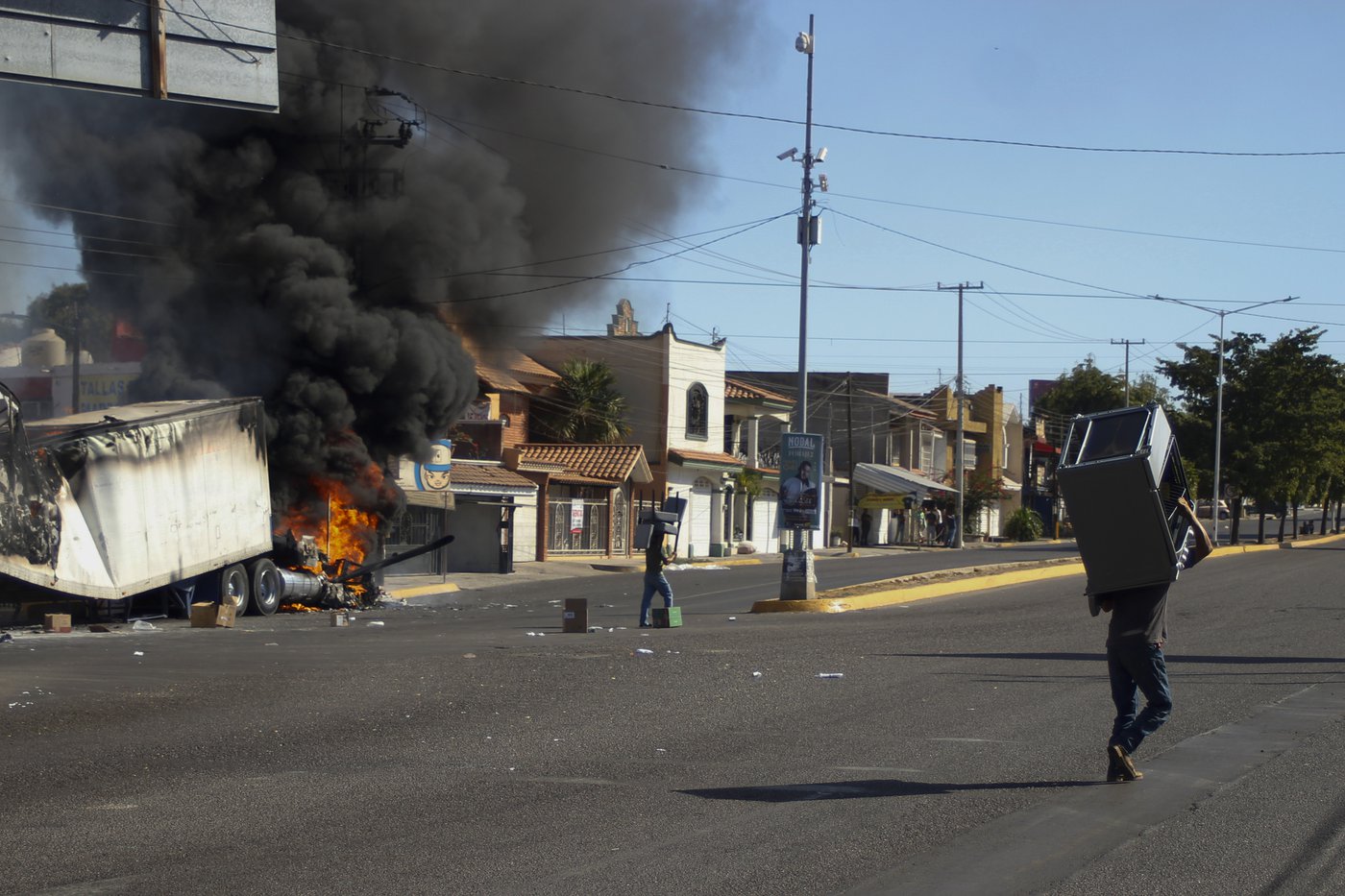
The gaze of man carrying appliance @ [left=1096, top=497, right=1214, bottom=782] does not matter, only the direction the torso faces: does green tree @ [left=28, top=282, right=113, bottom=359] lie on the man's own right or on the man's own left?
on the man's own left

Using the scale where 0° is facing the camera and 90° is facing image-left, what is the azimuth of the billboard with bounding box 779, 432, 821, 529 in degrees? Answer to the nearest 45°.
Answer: approximately 0°

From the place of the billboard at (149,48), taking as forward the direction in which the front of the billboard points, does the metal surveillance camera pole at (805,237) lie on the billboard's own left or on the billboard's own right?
on the billboard's own right

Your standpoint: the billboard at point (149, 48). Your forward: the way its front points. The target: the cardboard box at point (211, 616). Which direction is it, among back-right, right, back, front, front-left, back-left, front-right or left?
front-right

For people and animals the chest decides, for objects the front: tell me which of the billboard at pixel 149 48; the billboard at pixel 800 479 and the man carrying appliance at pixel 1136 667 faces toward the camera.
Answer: the billboard at pixel 800 479

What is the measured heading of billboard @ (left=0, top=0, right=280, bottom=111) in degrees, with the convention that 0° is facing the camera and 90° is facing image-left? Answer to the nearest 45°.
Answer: approximately 135°

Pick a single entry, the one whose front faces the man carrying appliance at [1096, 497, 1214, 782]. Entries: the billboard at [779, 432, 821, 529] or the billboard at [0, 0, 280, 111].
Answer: the billboard at [779, 432, 821, 529]

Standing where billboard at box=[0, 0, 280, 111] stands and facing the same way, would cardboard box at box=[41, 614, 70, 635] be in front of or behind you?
in front

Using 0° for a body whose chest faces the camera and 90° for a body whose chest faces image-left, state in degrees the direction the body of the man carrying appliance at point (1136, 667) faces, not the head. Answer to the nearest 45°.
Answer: approximately 225°

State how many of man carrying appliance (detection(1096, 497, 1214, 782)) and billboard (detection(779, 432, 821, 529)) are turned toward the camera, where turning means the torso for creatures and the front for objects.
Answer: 1

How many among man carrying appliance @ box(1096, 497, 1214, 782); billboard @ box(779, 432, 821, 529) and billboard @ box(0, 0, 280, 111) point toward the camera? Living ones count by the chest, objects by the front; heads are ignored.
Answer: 1

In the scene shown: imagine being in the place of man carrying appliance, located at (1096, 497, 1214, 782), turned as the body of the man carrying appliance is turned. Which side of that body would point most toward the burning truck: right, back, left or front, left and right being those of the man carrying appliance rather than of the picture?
left
